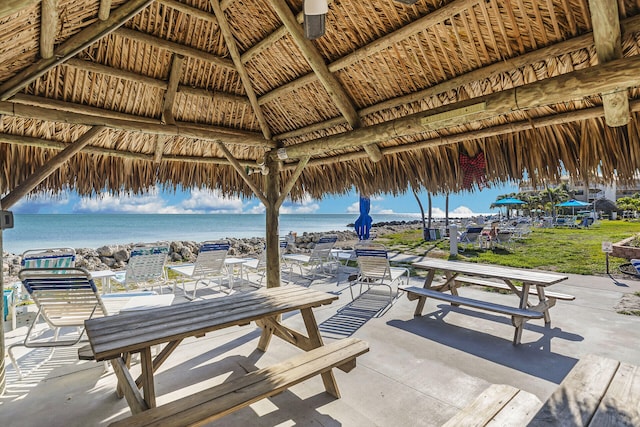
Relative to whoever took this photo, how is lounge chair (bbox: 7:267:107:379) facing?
facing away from the viewer and to the right of the viewer

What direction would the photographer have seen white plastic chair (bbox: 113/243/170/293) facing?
facing away from the viewer and to the left of the viewer

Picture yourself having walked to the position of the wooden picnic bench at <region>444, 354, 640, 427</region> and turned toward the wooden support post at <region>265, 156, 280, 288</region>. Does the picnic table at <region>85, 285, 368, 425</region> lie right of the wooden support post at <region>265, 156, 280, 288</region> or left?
left

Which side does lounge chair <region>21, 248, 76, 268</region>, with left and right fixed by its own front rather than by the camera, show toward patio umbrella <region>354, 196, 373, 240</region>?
right

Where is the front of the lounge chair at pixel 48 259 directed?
away from the camera

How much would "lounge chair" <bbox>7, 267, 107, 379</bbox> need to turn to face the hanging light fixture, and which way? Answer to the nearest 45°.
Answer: approximately 90° to its right
